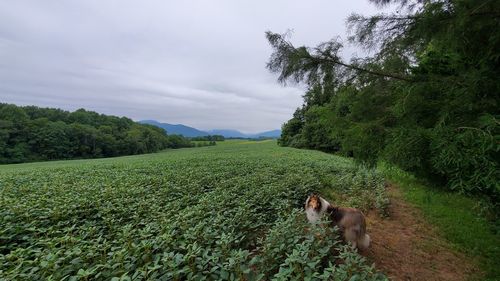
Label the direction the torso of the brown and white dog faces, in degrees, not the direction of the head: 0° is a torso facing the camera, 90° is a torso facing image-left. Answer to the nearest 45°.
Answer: approximately 90°
